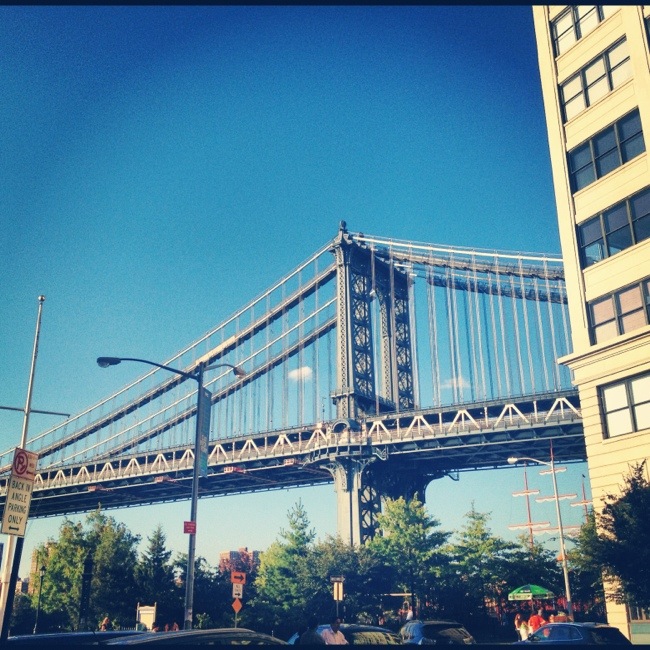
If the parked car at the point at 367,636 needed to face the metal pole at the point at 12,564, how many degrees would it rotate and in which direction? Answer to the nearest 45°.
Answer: approximately 45° to its left

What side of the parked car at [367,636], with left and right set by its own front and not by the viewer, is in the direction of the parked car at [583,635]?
back

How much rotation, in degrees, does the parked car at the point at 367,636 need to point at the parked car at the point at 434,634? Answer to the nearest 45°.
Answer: approximately 135° to its right

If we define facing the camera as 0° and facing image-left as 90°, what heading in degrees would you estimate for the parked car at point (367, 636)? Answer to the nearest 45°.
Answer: approximately 90°

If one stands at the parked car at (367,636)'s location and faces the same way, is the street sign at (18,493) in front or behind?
in front
